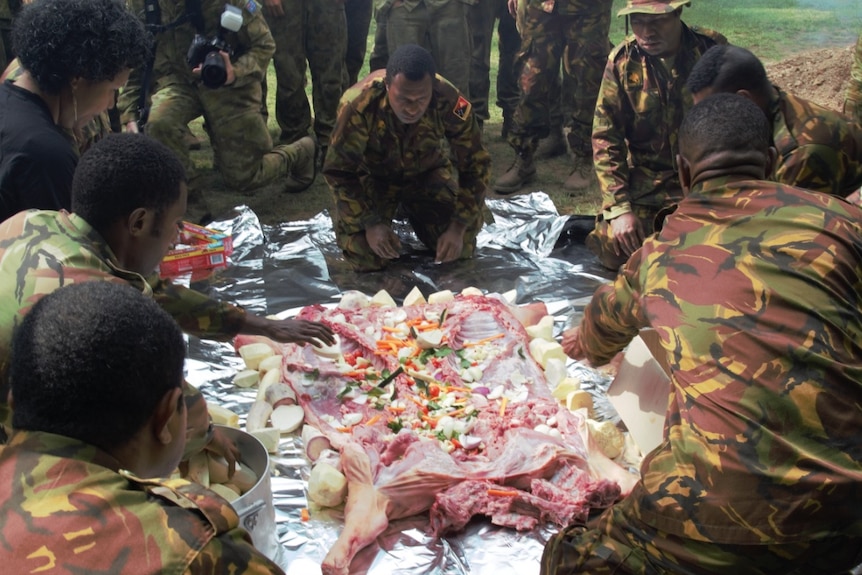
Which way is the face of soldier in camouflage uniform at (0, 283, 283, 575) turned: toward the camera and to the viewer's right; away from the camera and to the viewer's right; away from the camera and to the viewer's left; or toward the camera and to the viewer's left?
away from the camera and to the viewer's right

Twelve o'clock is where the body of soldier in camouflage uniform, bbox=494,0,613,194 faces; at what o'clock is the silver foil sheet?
The silver foil sheet is roughly at 11 o'clock from the soldier in camouflage uniform.

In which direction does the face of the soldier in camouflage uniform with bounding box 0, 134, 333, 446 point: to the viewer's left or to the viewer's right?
to the viewer's right

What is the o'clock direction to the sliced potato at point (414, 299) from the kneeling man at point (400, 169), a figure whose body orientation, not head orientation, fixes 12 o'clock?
The sliced potato is roughly at 12 o'clock from the kneeling man.

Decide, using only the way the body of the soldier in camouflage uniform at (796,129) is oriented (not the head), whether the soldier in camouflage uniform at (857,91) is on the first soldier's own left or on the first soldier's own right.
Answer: on the first soldier's own right

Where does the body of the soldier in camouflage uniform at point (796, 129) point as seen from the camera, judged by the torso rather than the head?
to the viewer's left

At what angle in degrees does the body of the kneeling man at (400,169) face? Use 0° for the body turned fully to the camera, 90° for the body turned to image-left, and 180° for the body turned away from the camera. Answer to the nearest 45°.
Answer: approximately 0°

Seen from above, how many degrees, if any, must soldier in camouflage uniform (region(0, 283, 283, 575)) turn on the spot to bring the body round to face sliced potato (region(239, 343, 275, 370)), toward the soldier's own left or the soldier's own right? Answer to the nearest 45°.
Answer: approximately 45° to the soldier's own left

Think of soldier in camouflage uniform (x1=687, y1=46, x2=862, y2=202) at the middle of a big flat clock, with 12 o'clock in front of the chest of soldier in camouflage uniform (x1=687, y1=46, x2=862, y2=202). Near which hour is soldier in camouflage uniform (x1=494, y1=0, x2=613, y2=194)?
soldier in camouflage uniform (x1=494, y1=0, x2=613, y2=194) is roughly at 2 o'clock from soldier in camouflage uniform (x1=687, y1=46, x2=862, y2=202).

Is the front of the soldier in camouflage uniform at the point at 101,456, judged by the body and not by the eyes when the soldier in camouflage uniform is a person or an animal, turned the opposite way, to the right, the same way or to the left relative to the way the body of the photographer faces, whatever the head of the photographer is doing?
the opposite way

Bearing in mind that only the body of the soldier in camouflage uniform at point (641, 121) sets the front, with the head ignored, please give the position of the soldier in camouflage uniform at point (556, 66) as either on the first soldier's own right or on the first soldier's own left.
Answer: on the first soldier's own right

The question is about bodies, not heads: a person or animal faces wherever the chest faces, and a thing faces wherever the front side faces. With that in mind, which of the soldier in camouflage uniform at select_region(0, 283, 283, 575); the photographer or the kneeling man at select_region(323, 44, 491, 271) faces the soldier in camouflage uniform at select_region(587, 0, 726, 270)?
the soldier in camouflage uniform at select_region(0, 283, 283, 575)
